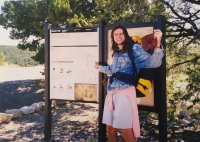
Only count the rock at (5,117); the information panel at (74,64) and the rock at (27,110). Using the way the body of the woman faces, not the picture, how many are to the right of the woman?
3

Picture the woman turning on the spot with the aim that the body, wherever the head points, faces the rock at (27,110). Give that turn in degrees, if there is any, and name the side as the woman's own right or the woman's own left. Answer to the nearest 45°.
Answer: approximately 90° to the woman's own right

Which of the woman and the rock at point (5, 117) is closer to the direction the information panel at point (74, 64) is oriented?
the woman

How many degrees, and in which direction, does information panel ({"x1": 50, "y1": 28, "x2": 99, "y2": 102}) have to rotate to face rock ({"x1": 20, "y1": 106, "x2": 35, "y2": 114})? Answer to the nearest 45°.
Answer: approximately 135° to its right

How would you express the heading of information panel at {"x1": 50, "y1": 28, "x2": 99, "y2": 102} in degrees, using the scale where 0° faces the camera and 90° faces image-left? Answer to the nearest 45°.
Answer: approximately 0°

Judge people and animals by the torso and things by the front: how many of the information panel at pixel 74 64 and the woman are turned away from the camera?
0

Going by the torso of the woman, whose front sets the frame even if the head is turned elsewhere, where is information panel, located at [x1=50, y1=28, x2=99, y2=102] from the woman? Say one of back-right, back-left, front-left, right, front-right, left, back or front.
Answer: right

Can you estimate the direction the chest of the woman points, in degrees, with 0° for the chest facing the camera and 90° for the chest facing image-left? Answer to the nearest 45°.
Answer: approximately 45°

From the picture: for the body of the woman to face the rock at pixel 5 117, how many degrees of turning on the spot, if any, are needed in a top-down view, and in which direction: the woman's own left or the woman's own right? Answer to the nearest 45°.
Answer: approximately 90° to the woman's own right
